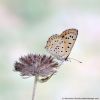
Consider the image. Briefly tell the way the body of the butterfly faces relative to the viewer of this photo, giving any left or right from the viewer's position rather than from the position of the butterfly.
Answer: facing to the right of the viewer
